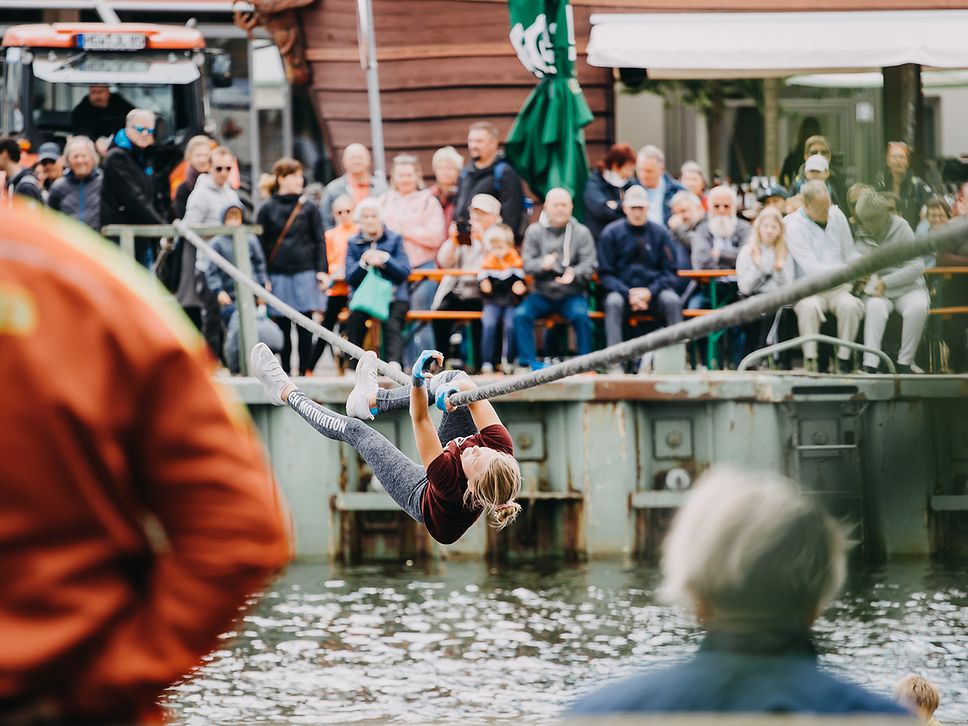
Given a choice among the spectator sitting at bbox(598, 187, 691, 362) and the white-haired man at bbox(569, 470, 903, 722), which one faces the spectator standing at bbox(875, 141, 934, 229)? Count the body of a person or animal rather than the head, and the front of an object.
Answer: the white-haired man

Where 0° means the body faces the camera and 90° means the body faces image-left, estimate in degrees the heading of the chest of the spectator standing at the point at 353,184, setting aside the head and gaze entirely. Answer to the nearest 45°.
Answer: approximately 0°

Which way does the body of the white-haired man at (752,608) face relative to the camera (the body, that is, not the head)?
away from the camera

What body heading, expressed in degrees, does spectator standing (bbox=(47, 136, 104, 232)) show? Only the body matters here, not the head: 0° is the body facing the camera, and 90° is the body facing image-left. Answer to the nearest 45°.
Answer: approximately 0°

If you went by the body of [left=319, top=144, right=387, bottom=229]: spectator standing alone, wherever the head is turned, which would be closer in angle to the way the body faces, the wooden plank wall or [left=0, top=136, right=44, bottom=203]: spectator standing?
the spectator standing

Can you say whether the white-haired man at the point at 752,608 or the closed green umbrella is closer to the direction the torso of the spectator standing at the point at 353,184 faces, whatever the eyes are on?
the white-haired man

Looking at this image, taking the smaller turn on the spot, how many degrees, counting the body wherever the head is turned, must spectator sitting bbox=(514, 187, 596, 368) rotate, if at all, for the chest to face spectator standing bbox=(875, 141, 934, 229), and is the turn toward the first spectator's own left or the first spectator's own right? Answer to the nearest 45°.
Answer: approximately 90° to the first spectator's own left

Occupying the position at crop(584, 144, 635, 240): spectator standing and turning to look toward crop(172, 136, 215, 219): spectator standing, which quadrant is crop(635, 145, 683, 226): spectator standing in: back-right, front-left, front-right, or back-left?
back-right
